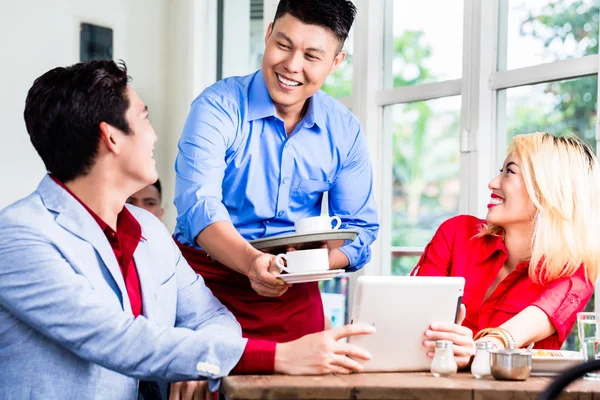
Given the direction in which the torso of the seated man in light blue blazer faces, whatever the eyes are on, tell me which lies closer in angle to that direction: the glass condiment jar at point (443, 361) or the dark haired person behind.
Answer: the glass condiment jar

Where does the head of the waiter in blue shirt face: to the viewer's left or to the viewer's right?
to the viewer's left

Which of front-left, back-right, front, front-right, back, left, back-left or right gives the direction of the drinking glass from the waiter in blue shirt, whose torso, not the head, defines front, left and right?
front-left

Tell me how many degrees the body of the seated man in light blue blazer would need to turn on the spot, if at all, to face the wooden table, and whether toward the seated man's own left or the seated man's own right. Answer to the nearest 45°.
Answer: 0° — they already face it

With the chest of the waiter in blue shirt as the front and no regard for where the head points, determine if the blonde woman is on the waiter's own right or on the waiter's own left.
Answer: on the waiter's own left

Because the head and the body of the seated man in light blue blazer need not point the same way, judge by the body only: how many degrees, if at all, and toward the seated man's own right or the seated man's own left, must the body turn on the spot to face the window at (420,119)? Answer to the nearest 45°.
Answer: approximately 90° to the seated man's own left

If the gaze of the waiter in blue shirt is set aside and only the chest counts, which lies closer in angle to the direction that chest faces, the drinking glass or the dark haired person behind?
the drinking glass

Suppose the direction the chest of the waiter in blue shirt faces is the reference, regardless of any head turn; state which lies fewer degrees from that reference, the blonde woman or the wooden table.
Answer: the wooden table

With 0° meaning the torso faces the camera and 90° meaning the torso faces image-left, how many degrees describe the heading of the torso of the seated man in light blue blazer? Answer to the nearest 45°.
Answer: approximately 315°

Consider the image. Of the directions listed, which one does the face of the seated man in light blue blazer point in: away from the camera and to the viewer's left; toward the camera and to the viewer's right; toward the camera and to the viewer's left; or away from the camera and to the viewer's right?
away from the camera and to the viewer's right
